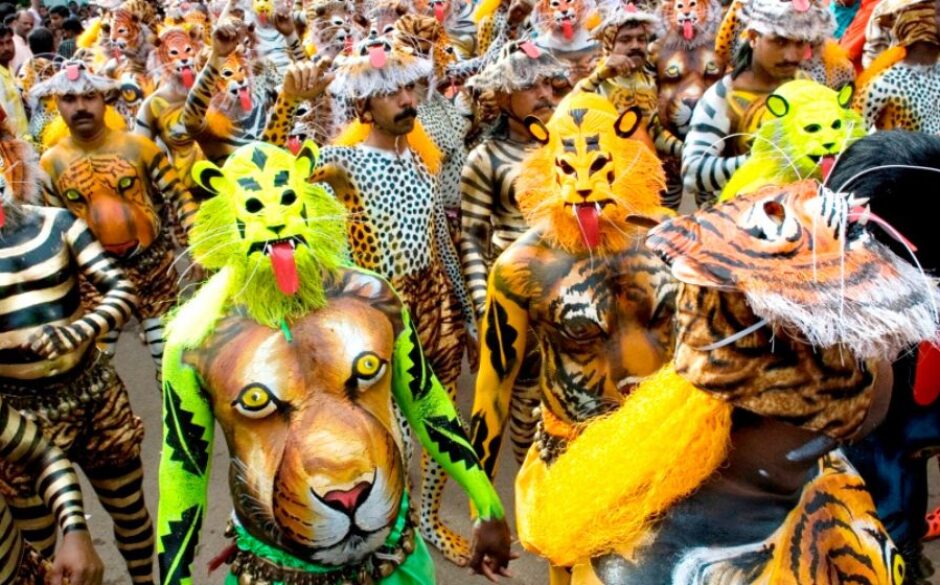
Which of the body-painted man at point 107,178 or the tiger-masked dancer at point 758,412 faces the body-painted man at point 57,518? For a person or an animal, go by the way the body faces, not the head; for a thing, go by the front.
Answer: the body-painted man at point 107,178

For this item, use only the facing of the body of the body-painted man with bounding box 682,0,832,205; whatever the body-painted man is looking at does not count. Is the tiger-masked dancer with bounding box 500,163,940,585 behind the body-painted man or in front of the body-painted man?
in front

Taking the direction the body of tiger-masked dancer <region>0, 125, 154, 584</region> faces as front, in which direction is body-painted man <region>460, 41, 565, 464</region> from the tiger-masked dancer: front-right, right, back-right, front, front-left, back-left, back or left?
left

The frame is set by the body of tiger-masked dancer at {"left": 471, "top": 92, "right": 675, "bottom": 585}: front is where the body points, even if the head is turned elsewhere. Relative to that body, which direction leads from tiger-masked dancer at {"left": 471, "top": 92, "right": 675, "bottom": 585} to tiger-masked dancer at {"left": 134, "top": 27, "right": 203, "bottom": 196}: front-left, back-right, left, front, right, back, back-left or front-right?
back-right

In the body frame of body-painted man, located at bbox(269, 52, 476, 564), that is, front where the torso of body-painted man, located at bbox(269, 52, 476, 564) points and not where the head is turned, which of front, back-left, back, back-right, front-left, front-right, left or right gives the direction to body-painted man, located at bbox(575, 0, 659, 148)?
left

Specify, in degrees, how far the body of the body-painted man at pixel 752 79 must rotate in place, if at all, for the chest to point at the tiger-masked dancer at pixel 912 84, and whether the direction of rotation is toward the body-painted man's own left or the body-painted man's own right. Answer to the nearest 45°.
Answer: approximately 90° to the body-painted man's own left

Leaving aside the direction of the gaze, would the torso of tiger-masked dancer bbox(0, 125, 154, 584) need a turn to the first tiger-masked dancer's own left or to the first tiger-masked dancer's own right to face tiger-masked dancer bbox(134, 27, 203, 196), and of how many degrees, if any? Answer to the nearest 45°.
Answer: approximately 180°

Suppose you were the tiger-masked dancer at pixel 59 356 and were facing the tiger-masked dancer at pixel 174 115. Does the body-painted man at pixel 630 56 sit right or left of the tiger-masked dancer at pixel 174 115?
right

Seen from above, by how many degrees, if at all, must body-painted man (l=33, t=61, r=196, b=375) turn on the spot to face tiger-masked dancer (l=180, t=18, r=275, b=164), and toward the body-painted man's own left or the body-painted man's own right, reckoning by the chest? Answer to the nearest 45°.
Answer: approximately 135° to the body-painted man's own left
